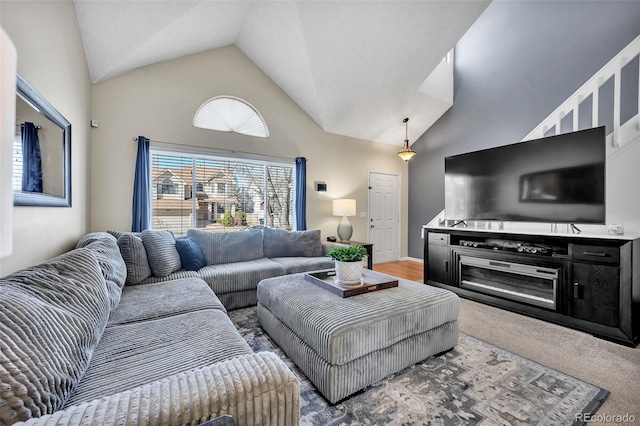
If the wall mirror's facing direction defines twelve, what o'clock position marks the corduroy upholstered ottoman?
The corduroy upholstered ottoman is roughly at 12 o'clock from the wall mirror.

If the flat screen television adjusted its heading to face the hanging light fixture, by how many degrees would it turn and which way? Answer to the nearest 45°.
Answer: approximately 90° to its right

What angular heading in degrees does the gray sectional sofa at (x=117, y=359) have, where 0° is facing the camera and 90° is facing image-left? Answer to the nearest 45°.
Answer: approximately 315°

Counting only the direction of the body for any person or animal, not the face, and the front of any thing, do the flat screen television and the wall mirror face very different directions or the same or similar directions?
very different directions

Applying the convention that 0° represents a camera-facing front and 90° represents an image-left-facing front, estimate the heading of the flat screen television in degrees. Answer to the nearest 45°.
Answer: approximately 45°

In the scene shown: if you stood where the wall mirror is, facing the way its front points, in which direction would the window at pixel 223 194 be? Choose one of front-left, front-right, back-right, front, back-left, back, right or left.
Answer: left

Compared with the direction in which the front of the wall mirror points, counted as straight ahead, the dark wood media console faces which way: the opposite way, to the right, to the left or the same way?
the opposite way

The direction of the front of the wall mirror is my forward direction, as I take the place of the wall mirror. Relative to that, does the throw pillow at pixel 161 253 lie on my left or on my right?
on my left

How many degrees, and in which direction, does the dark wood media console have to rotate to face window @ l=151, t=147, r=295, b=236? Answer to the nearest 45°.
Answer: approximately 45° to its right
